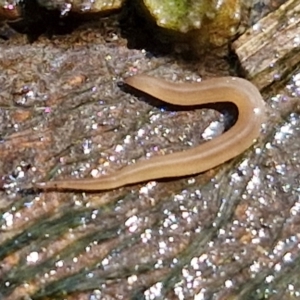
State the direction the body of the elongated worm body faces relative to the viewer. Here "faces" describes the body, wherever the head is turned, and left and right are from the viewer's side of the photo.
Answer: facing to the left of the viewer
